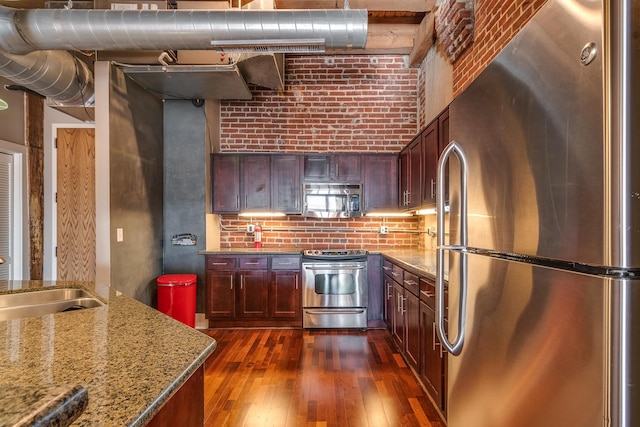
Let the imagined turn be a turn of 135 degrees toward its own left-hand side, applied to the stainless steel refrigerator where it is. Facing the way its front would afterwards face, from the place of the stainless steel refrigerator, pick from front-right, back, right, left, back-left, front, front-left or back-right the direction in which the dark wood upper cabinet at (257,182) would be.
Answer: back-left

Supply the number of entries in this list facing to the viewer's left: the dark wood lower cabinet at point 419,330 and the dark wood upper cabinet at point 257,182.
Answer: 1

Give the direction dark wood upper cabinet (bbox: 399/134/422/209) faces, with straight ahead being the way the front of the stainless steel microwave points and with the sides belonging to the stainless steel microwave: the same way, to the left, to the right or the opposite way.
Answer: to the right

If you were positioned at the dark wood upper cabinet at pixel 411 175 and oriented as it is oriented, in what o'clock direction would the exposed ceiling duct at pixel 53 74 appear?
The exposed ceiling duct is roughly at 11 o'clock from the dark wood upper cabinet.

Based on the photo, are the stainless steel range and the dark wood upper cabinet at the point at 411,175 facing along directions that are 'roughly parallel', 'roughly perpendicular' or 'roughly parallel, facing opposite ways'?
roughly perpendicular

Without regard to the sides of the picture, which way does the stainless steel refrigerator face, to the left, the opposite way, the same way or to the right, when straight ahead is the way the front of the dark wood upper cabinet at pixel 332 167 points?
to the right

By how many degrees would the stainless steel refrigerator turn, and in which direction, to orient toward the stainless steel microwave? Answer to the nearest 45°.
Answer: approximately 90° to its right

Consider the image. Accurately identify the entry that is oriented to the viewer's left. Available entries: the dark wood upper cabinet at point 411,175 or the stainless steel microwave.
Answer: the dark wood upper cabinet
